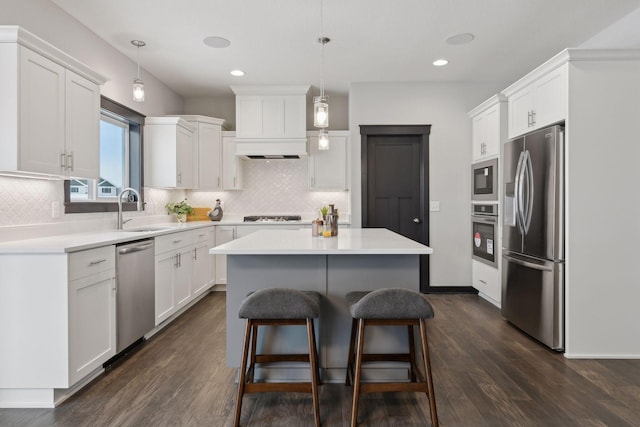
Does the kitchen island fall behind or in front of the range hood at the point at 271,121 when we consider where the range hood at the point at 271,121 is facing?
in front

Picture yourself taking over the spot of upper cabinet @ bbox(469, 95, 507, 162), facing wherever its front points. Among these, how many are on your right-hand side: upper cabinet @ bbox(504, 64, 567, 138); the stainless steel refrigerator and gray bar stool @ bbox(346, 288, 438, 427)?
0

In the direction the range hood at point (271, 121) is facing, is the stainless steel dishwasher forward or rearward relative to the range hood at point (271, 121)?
forward

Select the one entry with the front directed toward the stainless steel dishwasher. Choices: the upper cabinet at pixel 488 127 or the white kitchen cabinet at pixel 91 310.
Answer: the upper cabinet

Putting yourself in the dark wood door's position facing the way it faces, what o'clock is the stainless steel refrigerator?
The stainless steel refrigerator is roughly at 11 o'clock from the dark wood door.

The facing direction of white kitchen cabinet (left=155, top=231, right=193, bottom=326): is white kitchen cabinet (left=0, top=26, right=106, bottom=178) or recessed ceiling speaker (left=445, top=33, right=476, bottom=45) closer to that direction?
the recessed ceiling speaker

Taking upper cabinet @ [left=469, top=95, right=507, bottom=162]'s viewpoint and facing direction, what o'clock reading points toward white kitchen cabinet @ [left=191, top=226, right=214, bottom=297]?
The white kitchen cabinet is roughly at 1 o'clock from the upper cabinet.

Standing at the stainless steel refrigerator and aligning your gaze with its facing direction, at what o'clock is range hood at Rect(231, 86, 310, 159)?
The range hood is roughly at 2 o'clock from the stainless steel refrigerator.

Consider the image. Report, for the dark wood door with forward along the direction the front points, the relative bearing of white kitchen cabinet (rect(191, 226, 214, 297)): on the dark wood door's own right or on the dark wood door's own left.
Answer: on the dark wood door's own right

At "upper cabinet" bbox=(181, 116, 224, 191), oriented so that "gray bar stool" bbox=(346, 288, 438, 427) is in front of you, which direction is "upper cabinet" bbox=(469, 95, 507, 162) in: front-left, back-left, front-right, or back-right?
front-left

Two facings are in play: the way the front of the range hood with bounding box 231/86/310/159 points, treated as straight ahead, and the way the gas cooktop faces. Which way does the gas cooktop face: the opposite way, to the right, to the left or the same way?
the same way

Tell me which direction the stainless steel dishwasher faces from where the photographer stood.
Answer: facing the viewer and to the right of the viewer

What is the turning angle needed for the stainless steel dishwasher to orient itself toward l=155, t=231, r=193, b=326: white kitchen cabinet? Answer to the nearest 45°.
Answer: approximately 90° to its left

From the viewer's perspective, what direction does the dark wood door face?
toward the camera

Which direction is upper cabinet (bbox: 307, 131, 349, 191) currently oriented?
toward the camera

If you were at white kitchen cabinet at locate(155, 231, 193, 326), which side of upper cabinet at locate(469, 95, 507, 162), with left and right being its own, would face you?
front

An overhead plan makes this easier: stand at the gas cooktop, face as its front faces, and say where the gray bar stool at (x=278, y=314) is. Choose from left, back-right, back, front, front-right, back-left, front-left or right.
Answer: front

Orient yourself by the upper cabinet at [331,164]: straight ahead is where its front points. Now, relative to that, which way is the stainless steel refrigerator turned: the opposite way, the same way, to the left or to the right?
to the right

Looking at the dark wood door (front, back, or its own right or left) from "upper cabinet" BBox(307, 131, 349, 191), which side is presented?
right

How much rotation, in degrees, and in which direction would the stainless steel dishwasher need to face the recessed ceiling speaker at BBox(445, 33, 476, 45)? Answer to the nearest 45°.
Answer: approximately 45° to its left

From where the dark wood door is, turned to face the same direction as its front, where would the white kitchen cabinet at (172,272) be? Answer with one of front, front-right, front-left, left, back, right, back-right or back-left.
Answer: front-right
